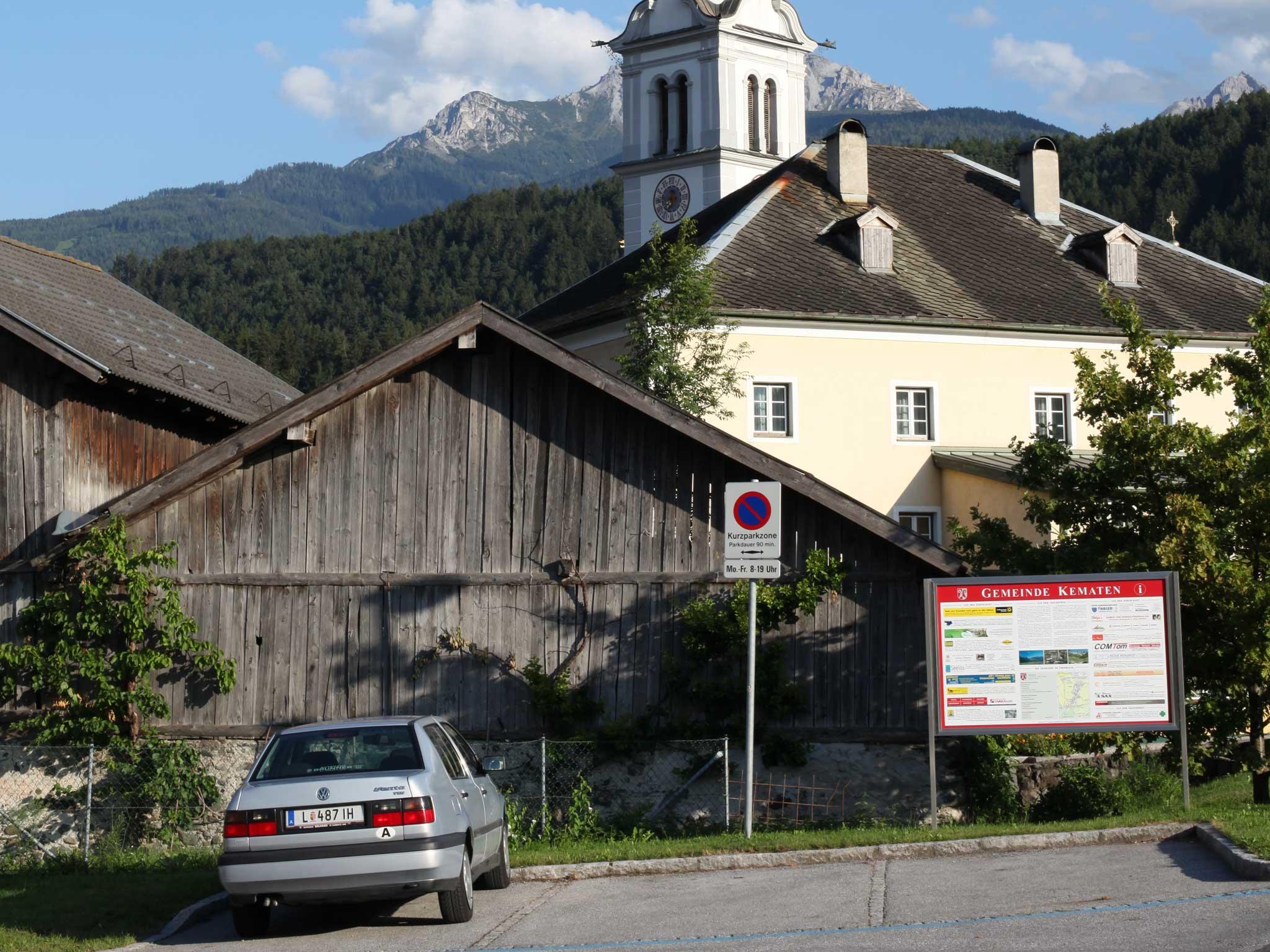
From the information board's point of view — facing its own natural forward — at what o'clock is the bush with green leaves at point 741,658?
The bush with green leaves is roughly at 4 o'clock from the information board.

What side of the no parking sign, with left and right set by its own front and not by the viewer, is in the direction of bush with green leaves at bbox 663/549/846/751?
back

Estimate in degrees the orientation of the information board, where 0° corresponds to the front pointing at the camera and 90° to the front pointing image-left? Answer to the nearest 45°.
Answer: approximately 0°

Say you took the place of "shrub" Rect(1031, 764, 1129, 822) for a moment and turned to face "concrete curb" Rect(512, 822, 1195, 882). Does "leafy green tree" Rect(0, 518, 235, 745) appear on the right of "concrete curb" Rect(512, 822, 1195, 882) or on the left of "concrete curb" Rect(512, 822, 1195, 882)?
right

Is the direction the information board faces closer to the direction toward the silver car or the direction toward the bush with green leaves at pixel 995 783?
the silver car

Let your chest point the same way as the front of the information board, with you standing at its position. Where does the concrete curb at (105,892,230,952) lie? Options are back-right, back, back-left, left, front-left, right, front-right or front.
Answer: front-right

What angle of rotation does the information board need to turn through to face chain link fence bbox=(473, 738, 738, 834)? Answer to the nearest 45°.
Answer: approximately 90° to its right

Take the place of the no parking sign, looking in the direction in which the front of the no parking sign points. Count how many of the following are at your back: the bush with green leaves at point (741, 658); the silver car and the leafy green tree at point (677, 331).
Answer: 2

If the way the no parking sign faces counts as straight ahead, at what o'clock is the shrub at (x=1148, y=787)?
The shrub is roughly at 8 o'clock from the no parking sign.

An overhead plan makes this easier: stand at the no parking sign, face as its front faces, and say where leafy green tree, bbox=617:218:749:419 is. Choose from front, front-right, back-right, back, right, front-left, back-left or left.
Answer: back

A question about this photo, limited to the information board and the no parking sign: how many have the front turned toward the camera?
2

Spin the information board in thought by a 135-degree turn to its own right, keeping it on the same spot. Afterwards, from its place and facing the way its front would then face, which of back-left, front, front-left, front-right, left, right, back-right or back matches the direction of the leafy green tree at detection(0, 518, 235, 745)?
front-left
